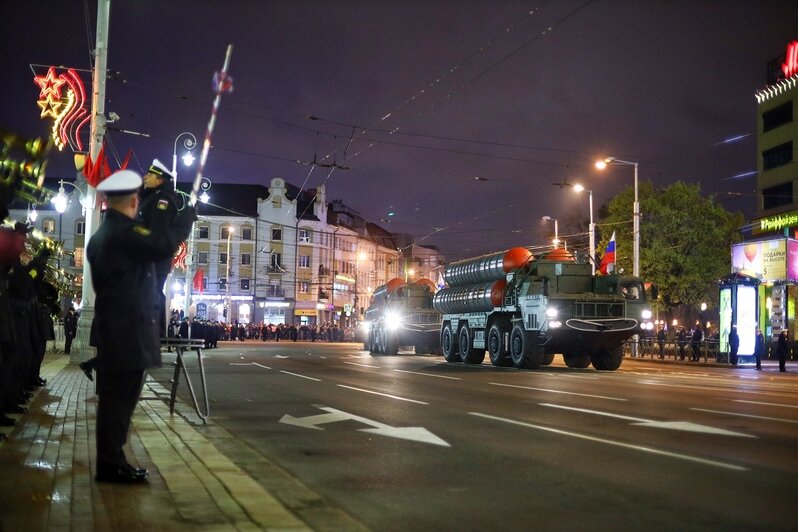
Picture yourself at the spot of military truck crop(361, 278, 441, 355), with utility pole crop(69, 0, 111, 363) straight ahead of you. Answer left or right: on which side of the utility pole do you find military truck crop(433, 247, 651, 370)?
left

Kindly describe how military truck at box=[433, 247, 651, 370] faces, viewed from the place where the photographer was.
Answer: facing the viewer and to the right of the viewer

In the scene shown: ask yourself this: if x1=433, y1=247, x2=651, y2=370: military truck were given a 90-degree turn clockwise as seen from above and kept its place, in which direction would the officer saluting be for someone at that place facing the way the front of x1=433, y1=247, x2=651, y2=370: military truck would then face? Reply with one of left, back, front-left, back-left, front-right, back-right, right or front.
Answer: front-left

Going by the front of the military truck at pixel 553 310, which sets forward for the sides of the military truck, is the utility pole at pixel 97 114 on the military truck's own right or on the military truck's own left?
on the military truck's own right

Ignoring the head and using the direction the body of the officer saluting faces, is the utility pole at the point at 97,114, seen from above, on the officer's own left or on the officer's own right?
on the officer's own left

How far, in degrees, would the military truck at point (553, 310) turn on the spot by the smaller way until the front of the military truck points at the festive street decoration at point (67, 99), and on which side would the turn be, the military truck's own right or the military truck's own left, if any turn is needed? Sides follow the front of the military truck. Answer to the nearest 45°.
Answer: approximately 135° to the military truck's own right

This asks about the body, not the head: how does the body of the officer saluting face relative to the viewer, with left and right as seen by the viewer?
facing away from the viewer and to the right of the viewer

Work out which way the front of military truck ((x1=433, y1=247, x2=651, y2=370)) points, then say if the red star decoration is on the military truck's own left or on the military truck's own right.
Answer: on the military truck's own right

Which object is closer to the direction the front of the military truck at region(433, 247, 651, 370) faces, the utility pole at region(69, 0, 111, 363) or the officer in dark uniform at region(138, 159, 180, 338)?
the officer in dark uniform

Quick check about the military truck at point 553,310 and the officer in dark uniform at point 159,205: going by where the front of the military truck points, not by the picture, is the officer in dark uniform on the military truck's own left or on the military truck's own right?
on the military truck's own right
